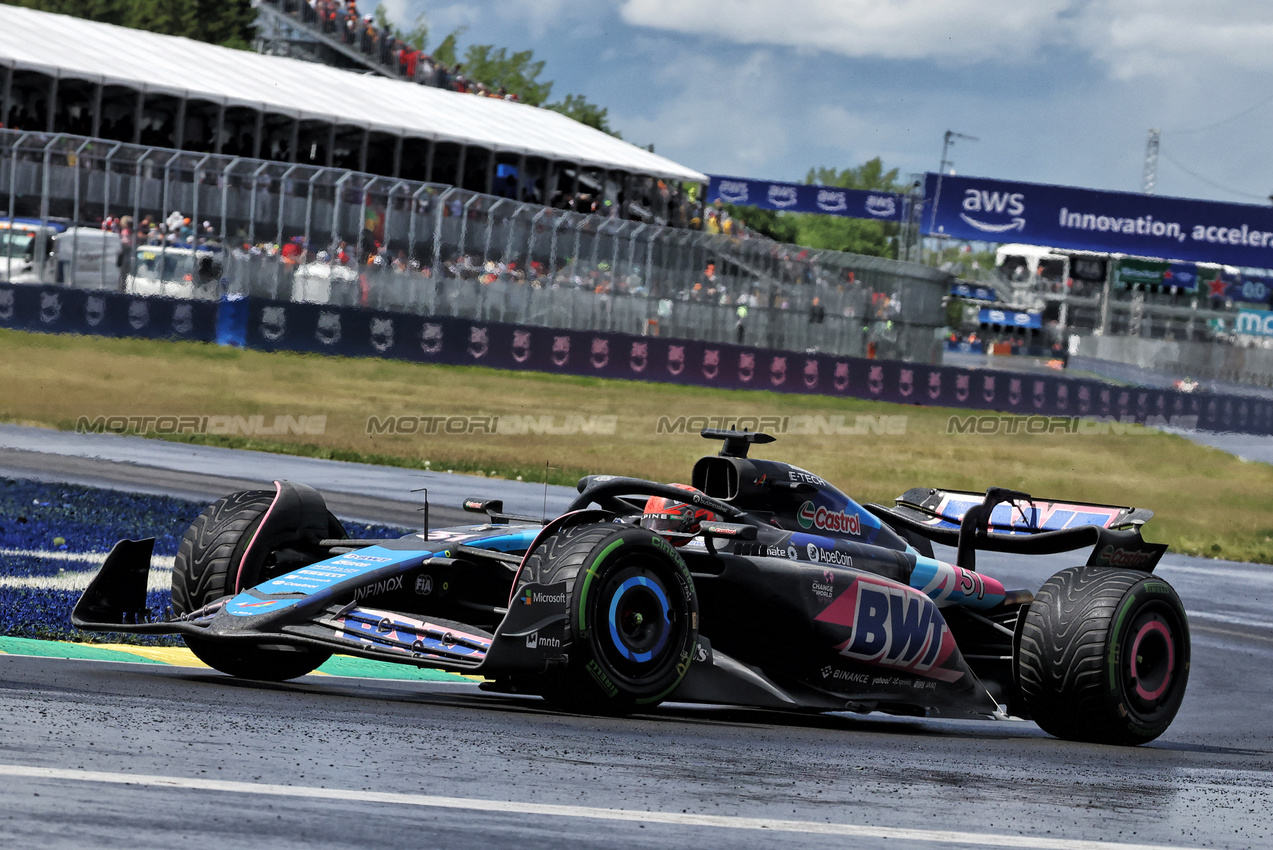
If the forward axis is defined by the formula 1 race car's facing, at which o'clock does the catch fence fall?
The catch fence is roughly at 4 o'clock from the formula 1 race car.

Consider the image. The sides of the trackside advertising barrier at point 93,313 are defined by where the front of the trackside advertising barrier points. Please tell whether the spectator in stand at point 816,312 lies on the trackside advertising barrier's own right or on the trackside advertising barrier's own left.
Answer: on the trackside advertising barrier's own left

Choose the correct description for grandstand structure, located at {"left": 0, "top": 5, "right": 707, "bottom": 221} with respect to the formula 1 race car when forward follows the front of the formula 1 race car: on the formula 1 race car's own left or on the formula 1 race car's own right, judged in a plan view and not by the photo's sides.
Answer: on the formula 1 race car's own right

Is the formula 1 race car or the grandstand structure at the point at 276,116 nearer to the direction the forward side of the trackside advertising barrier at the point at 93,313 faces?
the formula 1 race car

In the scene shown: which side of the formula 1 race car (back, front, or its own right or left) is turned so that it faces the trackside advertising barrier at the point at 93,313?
right

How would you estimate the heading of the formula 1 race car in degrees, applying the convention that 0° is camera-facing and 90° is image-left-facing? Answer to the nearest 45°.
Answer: approximately 45°

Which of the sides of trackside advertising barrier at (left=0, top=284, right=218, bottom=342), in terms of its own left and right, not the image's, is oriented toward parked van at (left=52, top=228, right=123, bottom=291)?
back

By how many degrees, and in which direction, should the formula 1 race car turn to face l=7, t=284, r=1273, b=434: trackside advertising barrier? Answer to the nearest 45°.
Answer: approximately 135° to its right

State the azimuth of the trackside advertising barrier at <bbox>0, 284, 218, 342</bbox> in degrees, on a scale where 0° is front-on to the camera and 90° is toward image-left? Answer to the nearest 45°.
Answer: approximately 0°
